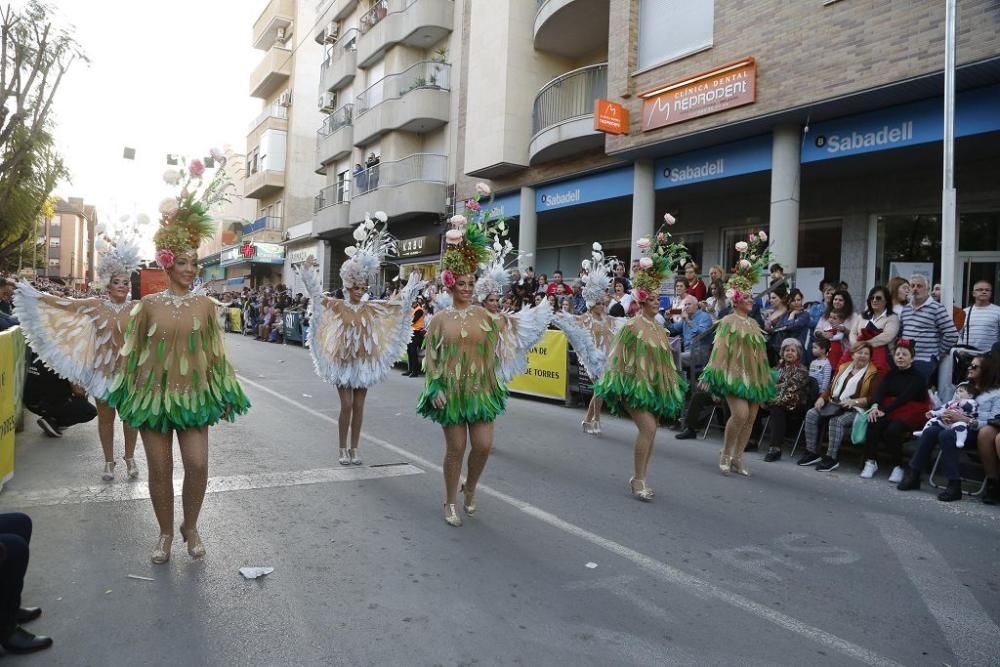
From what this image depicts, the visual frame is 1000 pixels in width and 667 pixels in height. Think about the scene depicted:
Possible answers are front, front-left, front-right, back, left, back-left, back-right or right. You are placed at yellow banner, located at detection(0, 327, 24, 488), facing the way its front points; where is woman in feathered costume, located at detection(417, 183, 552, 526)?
front

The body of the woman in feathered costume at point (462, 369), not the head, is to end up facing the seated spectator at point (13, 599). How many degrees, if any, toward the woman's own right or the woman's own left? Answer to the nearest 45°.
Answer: approximately 45° to the woman's own right

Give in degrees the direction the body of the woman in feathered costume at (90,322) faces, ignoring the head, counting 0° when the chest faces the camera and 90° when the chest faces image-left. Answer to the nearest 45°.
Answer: approximately 0°

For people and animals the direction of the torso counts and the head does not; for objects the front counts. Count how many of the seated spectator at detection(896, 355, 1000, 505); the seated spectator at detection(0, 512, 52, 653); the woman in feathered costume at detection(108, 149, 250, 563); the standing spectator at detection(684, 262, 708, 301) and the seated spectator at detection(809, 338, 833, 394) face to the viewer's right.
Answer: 1

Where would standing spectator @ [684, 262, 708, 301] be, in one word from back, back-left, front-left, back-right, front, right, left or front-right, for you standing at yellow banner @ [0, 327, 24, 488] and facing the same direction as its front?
front-left

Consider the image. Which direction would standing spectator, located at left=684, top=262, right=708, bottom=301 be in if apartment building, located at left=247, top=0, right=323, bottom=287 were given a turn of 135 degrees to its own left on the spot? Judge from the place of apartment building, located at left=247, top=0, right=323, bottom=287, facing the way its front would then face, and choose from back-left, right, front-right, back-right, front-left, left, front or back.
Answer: right

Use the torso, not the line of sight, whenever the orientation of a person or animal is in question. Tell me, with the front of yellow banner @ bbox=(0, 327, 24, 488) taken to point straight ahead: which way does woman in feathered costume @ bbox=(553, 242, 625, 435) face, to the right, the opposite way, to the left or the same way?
to the right

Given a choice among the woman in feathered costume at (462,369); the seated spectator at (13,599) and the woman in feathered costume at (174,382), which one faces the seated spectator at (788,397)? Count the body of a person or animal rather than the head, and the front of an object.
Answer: the seated spectator at (13,599)

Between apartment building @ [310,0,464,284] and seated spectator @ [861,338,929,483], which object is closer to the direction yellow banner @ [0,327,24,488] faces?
the seated spectator

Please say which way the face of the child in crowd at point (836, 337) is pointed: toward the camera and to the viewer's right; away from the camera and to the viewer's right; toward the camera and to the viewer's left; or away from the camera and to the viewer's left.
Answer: toward the camera and to the viewer's left

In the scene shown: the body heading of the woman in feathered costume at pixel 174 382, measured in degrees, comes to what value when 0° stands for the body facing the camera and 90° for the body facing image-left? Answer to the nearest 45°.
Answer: approximately 0°

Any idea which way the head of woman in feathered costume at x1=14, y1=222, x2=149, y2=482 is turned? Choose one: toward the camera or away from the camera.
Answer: toward the camera

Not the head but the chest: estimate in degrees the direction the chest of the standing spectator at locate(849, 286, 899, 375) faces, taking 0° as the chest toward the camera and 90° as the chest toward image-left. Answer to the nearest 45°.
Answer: approximately 45°

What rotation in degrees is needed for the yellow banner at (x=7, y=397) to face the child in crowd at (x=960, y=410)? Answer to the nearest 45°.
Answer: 0° — it already faces them
